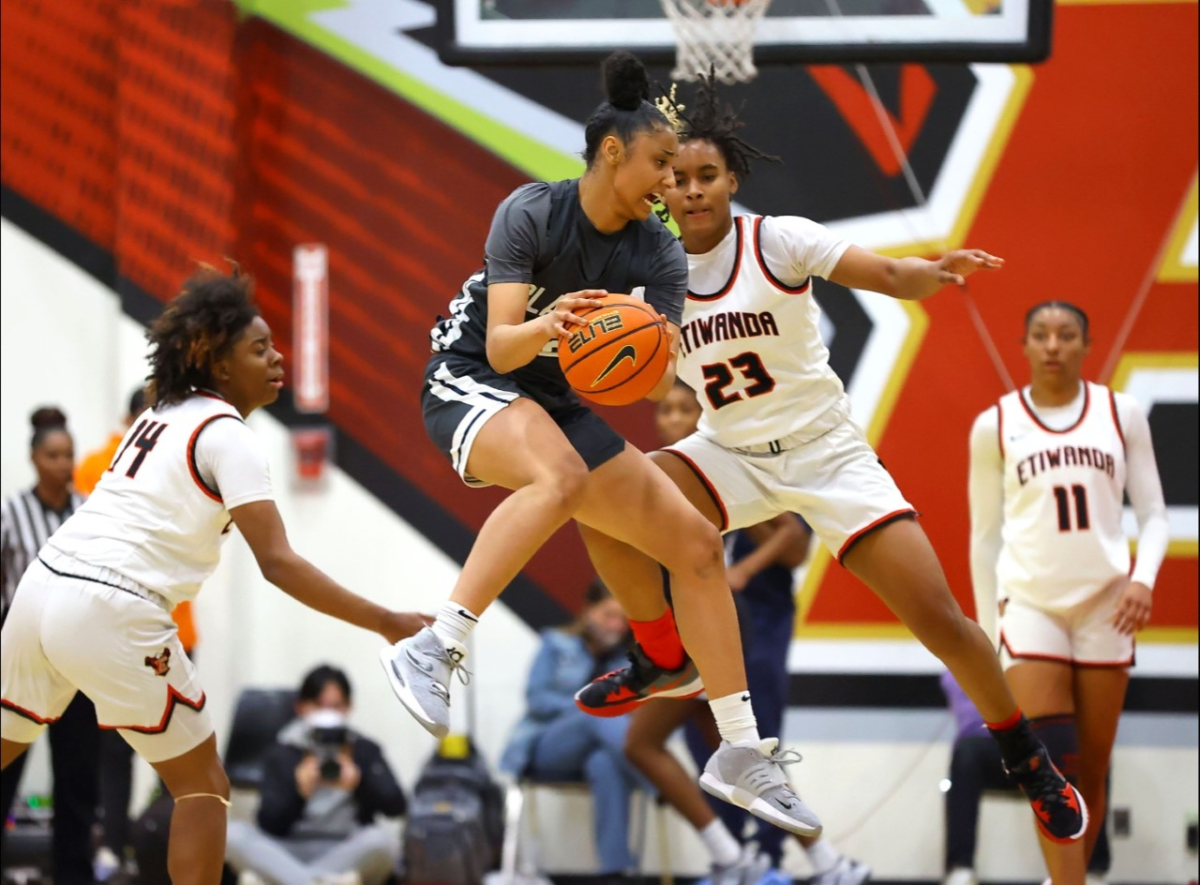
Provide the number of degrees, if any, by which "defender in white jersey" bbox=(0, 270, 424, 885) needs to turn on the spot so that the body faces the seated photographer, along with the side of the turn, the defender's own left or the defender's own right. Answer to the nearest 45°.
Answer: approximately 45° to the defender's own left

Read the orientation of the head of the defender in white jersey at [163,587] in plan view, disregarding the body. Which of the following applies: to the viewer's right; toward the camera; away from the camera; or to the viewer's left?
to the viewer's right

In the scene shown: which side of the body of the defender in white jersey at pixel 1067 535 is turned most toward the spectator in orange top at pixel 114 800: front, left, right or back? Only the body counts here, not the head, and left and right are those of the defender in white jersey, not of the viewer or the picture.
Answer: right

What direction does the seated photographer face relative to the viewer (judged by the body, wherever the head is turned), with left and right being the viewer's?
facing the viewer

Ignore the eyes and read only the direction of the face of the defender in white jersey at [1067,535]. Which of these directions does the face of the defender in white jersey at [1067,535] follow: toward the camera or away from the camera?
toward the camera

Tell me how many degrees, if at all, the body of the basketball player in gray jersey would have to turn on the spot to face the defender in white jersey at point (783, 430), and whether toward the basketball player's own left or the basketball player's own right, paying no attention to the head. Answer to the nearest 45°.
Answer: approximately 90° to the basketball player's own left

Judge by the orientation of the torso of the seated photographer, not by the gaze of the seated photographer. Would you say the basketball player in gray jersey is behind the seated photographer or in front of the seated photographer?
in front

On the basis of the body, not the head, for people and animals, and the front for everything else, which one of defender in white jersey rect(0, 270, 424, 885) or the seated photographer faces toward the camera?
the seated photographer

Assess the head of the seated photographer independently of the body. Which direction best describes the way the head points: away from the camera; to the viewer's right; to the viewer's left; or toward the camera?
toward the camera

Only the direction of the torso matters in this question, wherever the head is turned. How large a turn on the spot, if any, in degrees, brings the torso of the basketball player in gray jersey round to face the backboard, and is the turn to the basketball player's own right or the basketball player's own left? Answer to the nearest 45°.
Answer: approximately 135° to the basketball player's own left

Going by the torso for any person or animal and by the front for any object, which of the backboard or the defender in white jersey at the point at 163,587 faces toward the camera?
the backboard

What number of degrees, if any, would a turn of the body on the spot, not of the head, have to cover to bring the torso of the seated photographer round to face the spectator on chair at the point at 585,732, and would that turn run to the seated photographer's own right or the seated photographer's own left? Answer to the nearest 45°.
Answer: approximately 90° to the seated photographer's own left
